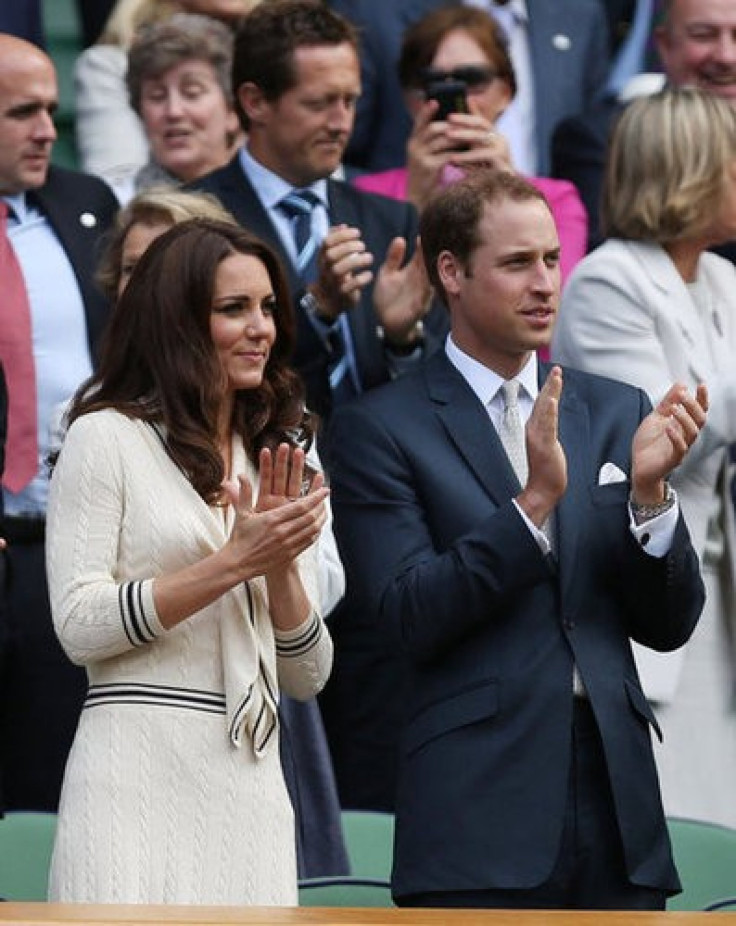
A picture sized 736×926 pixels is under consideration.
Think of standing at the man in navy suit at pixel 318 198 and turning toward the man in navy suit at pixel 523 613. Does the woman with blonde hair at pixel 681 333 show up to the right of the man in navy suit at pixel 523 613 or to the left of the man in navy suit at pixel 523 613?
left

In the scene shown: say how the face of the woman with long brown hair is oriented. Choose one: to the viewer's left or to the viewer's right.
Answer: to the viewer's right

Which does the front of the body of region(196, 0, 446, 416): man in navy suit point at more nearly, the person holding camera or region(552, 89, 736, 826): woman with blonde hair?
the woman with blonde hair

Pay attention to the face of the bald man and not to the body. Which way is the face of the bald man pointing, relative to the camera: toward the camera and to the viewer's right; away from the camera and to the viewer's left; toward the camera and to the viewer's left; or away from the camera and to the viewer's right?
toward the camera and to the viewer's right

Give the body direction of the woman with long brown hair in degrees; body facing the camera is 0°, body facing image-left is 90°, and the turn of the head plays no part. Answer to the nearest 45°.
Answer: approximately 315°
